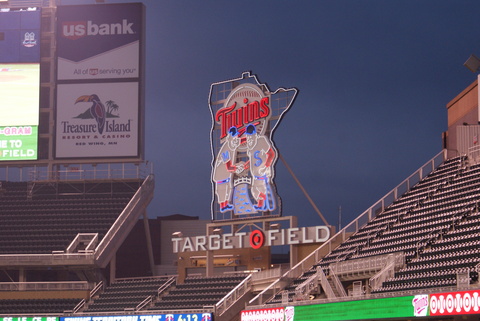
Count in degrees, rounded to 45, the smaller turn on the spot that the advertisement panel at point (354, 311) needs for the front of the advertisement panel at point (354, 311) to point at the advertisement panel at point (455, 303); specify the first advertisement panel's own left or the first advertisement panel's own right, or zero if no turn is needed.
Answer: approximately 90° to the first advertisement panel's own left

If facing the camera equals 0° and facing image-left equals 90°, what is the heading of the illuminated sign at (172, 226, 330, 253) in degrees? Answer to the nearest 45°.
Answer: approximately 0°

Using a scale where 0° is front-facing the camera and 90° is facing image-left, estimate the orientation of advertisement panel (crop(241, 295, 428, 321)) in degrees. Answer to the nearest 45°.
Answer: approximately 45°

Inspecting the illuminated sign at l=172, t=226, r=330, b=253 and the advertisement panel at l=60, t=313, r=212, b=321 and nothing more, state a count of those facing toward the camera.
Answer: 2

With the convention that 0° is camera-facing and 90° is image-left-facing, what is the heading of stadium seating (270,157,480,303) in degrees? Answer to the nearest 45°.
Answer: approximately 45°

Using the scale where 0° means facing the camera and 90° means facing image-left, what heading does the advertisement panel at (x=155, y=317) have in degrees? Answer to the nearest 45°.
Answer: approximately 0°

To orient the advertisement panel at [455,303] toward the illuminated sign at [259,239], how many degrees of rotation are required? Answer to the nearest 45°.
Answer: approximately 90° to its right
